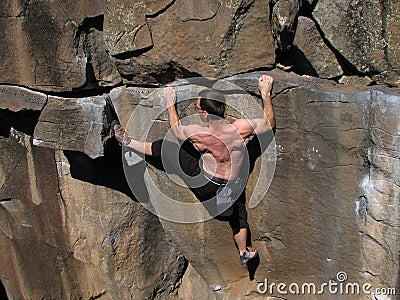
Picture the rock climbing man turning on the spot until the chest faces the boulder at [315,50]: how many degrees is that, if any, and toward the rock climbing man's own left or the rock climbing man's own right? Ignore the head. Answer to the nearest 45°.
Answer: approximately 90° to the rock climbing man's own right

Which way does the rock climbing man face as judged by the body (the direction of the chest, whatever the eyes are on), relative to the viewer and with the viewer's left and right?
facing away from the viewer

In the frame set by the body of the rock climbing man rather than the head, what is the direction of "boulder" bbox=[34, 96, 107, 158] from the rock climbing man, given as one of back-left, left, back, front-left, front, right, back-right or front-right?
left
